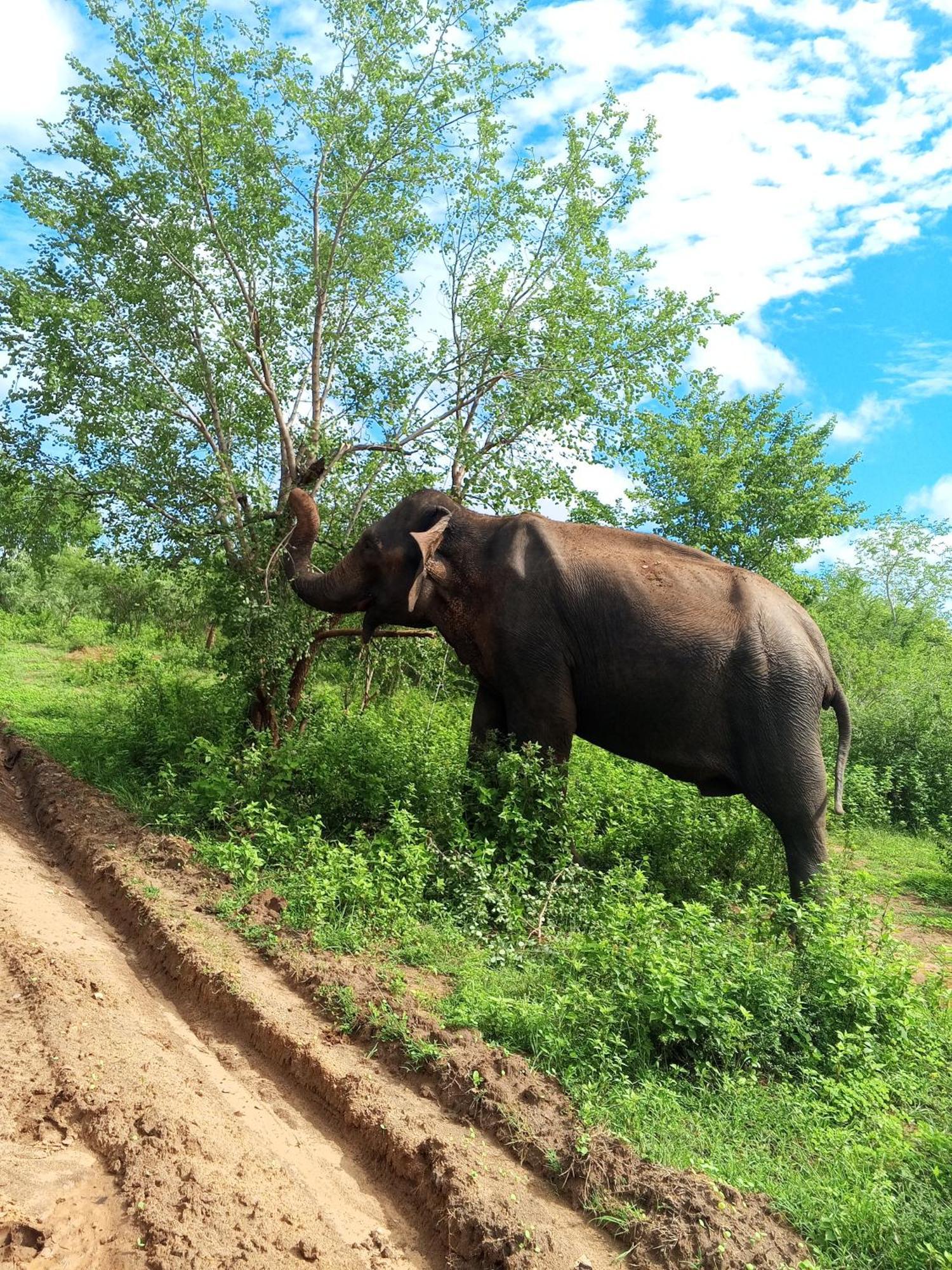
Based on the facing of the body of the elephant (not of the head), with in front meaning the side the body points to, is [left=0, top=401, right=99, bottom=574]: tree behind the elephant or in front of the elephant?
in front

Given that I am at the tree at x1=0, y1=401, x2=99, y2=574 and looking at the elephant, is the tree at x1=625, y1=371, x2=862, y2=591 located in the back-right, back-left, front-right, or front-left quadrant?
front-left

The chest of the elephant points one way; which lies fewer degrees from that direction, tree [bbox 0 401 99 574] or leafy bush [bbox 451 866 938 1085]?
the tree

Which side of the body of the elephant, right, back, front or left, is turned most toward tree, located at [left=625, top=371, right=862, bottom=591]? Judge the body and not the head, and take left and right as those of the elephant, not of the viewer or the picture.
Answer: right

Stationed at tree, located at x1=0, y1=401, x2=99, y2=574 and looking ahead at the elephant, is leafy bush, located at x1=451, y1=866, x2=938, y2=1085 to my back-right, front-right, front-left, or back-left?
front-right

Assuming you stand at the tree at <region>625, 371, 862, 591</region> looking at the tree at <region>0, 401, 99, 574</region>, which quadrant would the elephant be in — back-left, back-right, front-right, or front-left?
front-left

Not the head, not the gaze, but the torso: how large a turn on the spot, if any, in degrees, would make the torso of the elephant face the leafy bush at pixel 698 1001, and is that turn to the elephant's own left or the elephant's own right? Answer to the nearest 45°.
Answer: approximately 90° to the elephant's own left

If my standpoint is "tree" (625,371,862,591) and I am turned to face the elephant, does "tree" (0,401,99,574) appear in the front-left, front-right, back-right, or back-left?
front-right

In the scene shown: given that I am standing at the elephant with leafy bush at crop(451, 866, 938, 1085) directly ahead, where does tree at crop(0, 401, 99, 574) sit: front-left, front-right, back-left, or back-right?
back-right

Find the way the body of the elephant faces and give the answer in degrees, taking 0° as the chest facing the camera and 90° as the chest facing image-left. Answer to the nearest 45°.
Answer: approximately 90°

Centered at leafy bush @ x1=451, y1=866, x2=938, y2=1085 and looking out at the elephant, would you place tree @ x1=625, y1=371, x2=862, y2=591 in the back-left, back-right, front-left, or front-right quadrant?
front-right
